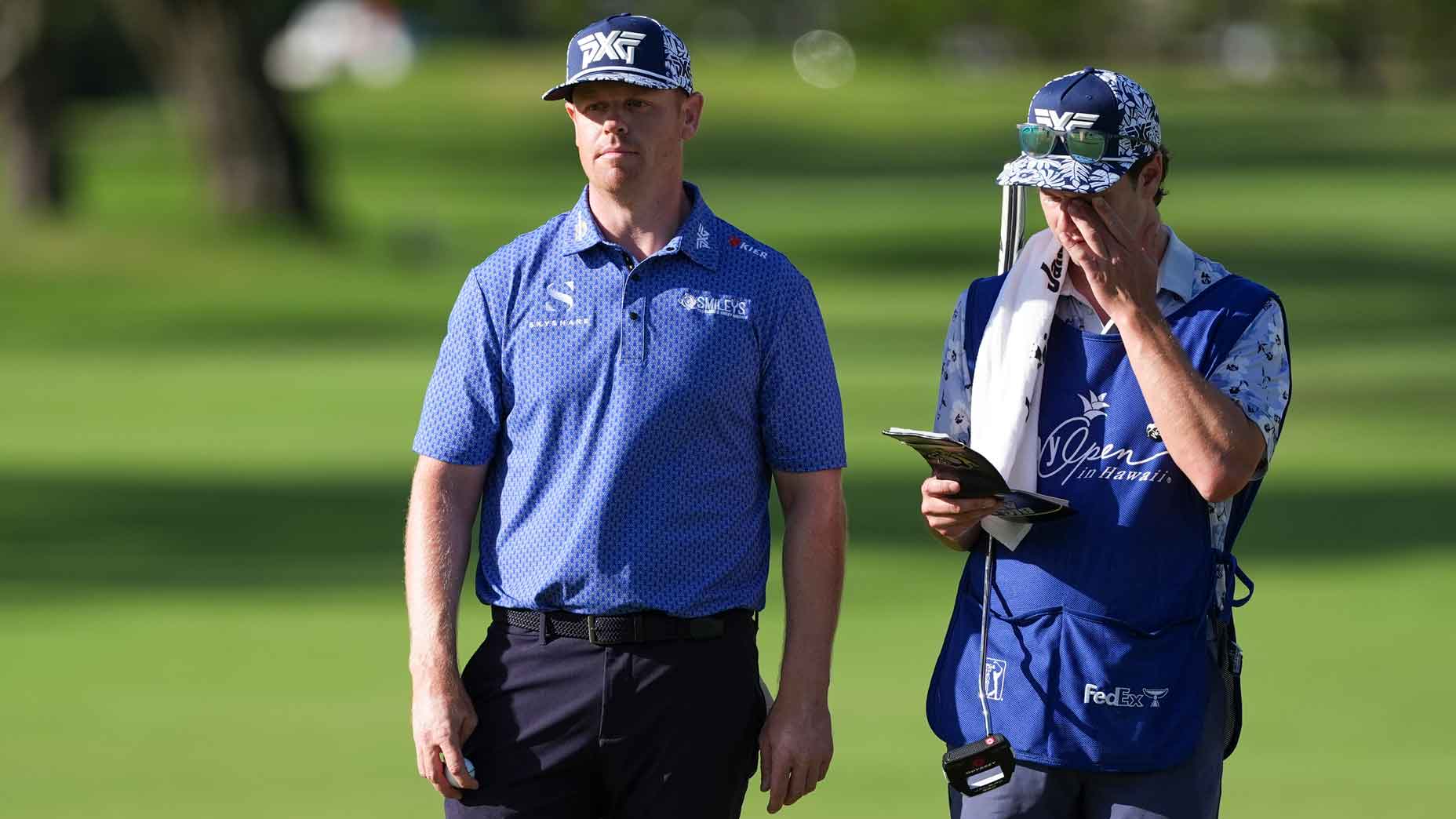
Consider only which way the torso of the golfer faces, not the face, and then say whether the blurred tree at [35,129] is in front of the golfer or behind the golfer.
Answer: behind

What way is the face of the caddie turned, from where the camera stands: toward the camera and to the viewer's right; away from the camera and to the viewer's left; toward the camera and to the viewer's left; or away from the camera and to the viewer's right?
toward the camera and to the viewer's left

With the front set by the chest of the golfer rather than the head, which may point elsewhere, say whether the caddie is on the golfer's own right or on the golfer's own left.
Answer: on the golfer's own left

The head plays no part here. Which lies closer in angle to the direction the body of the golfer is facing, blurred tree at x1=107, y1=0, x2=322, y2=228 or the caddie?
the caddie

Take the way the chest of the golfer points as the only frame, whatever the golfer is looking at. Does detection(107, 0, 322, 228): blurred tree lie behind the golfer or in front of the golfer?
behind

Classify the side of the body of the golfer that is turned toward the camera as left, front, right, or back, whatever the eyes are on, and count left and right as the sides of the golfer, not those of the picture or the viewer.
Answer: front

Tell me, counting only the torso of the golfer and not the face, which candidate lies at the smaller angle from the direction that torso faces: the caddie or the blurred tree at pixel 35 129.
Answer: the caddie
